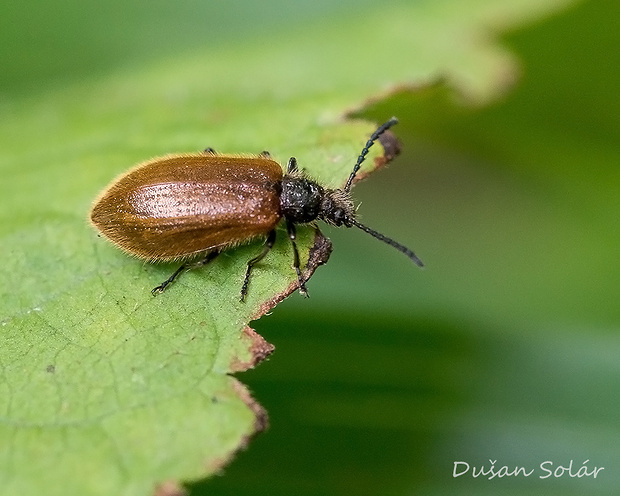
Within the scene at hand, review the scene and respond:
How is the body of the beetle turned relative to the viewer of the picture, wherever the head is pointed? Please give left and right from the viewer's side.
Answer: facing to the right of the viewer
